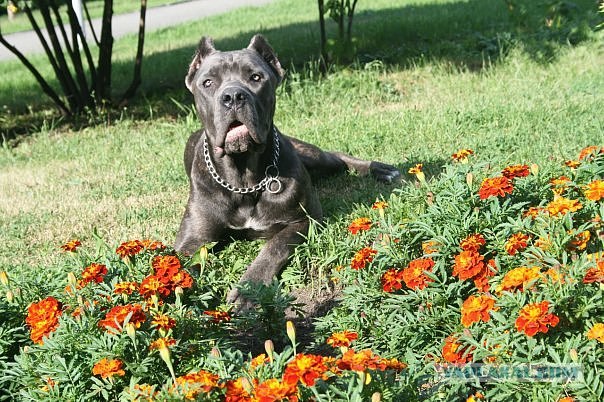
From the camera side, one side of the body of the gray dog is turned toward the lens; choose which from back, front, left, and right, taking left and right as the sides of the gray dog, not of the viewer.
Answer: front

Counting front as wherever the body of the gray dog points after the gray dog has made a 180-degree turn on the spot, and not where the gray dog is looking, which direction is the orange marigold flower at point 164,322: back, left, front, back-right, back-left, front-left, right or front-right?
back

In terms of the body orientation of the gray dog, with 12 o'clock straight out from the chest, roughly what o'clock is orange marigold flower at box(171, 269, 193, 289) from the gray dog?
The orange marigold flower is roughly at 12 o'clock from the gray dog.

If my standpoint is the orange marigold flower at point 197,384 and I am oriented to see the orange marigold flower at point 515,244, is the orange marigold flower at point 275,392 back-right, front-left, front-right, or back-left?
front-right

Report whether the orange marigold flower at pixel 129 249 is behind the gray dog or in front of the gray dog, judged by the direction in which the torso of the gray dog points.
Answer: in front

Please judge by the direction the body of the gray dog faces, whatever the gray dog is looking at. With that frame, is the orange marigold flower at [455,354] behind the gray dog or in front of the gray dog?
in front

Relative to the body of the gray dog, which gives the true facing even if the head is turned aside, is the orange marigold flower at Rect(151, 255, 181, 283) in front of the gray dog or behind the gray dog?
in front

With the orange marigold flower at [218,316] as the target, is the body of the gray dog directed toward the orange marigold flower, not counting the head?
yes

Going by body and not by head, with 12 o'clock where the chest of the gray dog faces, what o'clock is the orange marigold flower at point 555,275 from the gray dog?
The orange marigold flower is roughly at 11 o'clock from the gray dog.

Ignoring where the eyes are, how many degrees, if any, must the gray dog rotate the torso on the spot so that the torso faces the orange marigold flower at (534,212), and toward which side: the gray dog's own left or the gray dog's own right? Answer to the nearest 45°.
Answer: approximately 45° to the gray dog's own left

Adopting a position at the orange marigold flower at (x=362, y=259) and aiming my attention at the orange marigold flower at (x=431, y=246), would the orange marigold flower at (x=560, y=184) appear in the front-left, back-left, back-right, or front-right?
front-left

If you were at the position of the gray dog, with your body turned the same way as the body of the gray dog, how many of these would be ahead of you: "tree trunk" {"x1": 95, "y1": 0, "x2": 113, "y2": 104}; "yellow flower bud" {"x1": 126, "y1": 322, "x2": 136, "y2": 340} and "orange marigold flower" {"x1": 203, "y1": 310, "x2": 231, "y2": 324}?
2

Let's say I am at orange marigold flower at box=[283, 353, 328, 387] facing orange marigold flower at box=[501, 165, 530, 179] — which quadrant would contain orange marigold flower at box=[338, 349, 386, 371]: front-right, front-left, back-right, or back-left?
front-right

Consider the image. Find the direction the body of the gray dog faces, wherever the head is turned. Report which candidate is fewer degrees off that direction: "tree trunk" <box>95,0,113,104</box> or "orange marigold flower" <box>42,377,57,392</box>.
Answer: the orange marigold flower

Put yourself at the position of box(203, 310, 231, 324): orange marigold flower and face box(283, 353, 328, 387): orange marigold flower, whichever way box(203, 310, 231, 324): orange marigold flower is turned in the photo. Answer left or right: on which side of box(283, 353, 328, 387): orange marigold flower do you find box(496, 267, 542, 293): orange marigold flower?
left

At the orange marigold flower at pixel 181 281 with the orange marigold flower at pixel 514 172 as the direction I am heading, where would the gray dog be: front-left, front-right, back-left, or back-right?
front-left

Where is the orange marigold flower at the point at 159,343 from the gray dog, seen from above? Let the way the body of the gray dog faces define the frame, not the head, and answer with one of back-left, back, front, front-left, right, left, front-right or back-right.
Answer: front

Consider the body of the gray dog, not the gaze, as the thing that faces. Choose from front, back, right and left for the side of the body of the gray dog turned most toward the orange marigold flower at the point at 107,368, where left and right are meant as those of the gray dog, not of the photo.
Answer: front

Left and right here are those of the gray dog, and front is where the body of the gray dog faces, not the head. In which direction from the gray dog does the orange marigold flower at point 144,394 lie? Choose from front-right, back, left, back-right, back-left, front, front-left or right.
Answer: front
